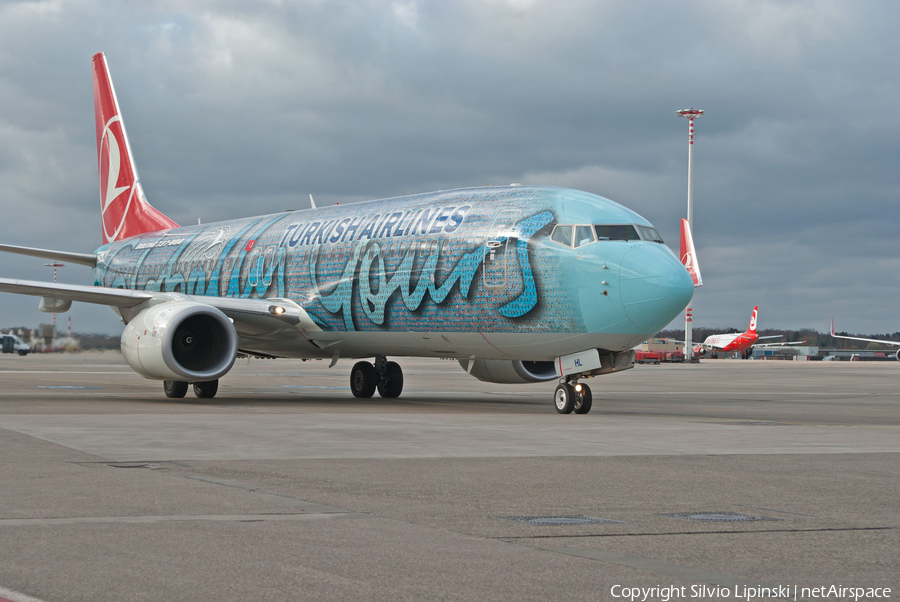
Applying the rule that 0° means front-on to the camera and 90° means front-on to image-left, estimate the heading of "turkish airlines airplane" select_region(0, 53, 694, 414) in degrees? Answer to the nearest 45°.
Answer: approximately 315°
